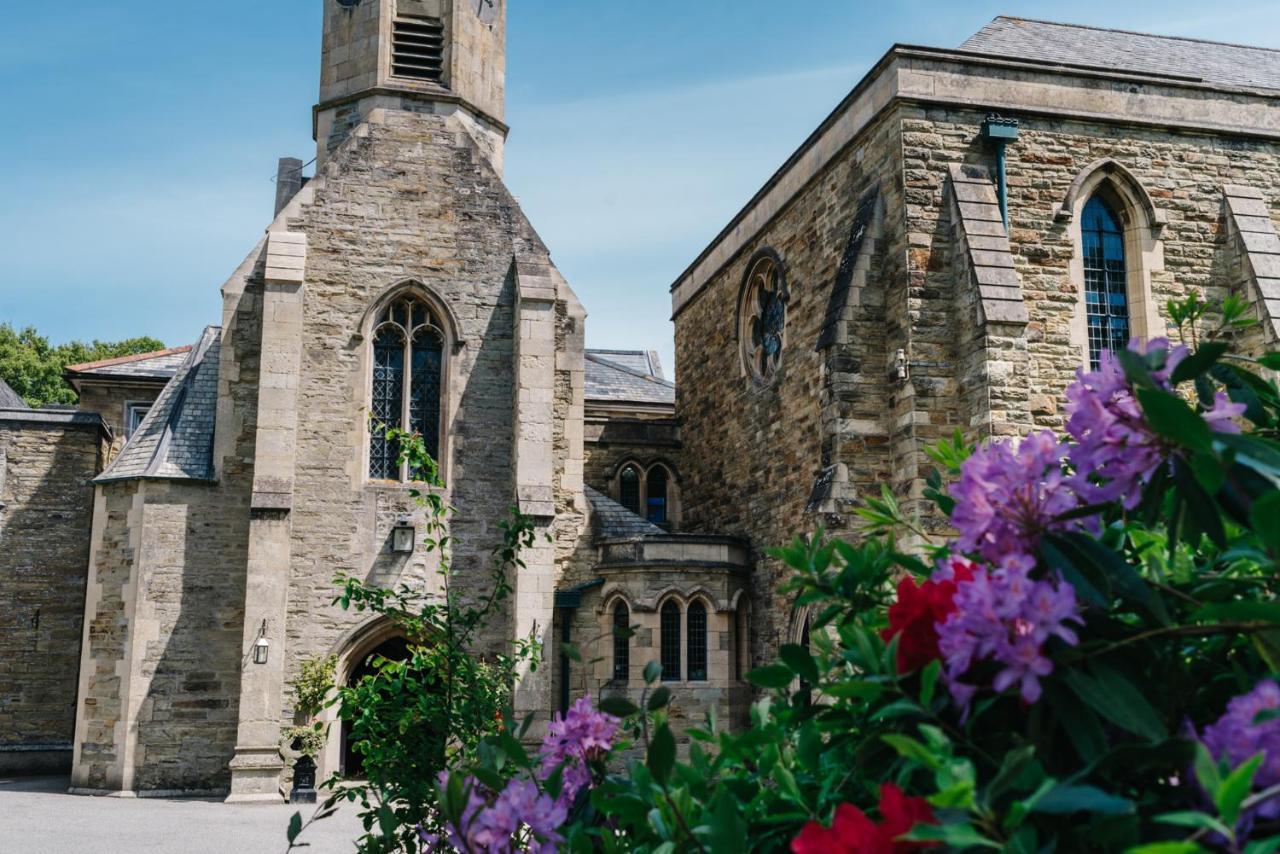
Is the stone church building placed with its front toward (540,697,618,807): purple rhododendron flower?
yes

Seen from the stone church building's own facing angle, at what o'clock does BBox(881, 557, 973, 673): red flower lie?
The red flower is roughly at 12 o'clock from the stone church building.

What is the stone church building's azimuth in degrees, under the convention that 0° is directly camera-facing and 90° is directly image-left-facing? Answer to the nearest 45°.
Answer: approximately 0°

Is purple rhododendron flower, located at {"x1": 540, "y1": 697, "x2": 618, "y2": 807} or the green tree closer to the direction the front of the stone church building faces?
the purple rhododendron flower

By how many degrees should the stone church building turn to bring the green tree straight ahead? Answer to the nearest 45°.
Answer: approximately 135° to its right

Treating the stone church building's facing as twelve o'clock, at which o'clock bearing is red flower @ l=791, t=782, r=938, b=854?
The red flower is roughly at 12 o'clock from the stone church building.
